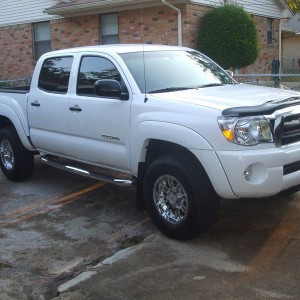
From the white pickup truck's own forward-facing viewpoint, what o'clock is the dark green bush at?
The dark green bush is roughly at 8 o'clock from the white pickup truck.

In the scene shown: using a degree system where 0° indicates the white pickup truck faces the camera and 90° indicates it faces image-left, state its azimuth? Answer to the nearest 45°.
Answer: approximately 315°

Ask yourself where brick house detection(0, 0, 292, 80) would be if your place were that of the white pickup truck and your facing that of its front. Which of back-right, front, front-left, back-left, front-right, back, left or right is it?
back-left
